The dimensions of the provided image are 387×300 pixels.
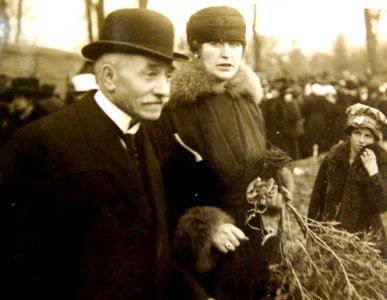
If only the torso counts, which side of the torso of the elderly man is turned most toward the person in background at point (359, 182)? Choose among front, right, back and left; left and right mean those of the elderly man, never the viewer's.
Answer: left

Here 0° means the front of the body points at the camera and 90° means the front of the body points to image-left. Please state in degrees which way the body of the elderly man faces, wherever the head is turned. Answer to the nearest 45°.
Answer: approximately 315°

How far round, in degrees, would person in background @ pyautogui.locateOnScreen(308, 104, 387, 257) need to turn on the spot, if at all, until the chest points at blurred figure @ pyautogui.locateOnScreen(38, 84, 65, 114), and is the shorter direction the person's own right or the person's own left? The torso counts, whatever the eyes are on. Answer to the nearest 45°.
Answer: approximately 45° to the person's own right

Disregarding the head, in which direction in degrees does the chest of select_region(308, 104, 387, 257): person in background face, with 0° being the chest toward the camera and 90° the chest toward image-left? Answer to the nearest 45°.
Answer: approximately 0°
